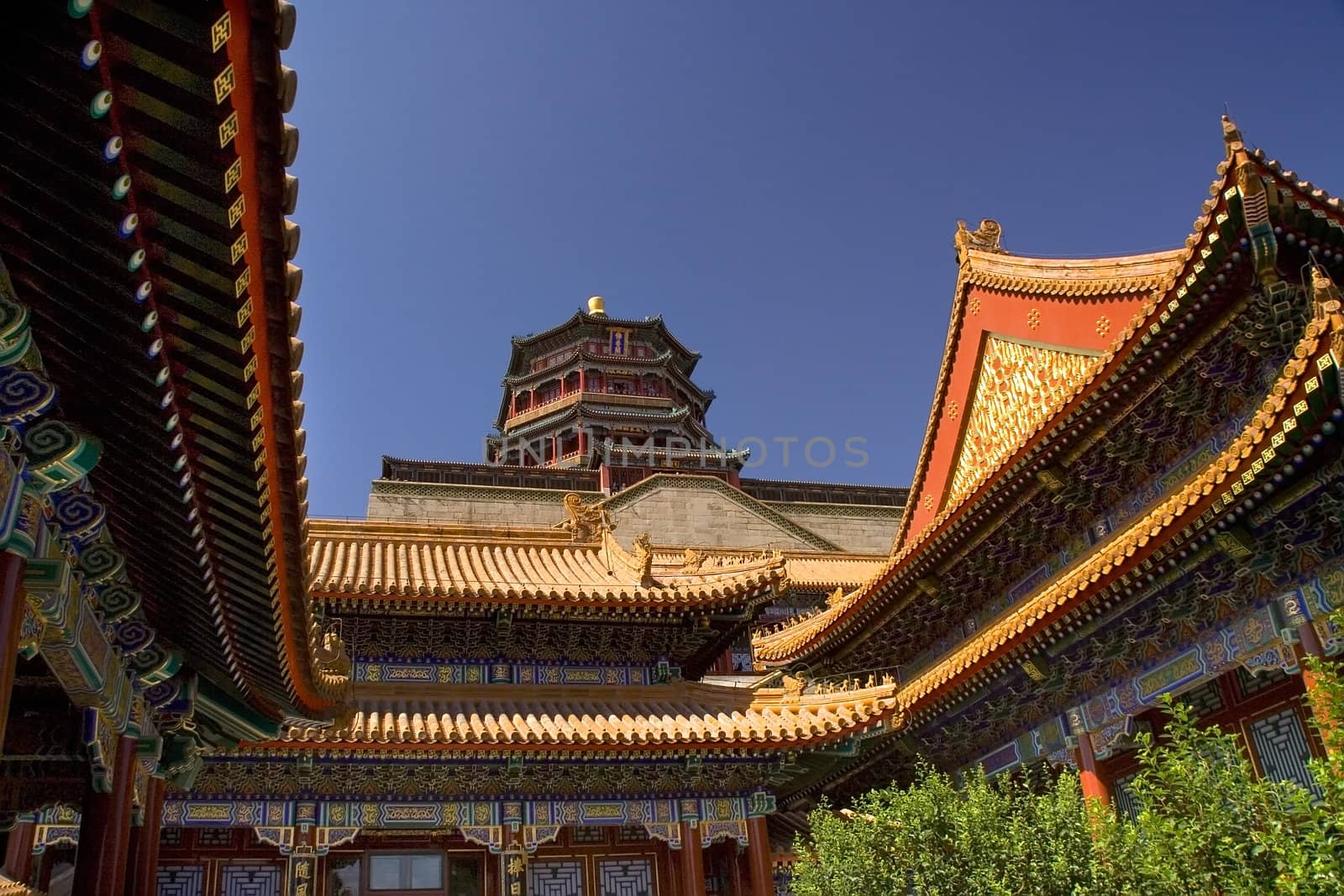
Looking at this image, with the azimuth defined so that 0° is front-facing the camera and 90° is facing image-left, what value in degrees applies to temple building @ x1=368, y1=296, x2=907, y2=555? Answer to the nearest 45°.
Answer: approximately 0°

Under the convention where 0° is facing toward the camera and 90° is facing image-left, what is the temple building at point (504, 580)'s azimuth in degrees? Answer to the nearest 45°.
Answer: approximately 0°

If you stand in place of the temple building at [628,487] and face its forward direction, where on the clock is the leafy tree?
The leafy tree is roughly at 12 o'clock from the temple building.

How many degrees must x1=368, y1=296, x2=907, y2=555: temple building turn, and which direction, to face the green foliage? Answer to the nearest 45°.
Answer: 0° — it already faces it
